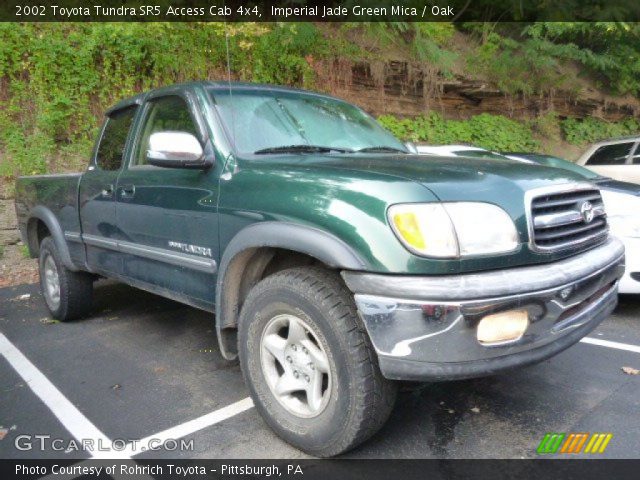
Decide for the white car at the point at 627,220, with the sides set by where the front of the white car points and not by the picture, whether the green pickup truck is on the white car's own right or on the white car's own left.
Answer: on the white car's own right

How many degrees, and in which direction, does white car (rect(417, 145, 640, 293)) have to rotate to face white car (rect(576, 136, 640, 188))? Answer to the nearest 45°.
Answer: approximately 135° to its left

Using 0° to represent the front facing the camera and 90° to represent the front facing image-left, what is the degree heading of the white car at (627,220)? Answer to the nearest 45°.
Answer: approximately 315°

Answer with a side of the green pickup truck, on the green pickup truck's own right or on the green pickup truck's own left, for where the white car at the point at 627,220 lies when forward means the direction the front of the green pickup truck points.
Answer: on the green pickup truck's own left

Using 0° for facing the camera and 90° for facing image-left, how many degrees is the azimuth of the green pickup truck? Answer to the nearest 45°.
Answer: approximately 315°

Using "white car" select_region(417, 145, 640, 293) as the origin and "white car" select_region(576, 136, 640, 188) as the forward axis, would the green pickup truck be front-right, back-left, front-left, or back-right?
back-left

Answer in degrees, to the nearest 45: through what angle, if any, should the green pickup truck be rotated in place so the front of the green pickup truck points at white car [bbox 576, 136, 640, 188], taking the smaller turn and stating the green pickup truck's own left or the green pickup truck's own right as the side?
approximately 90° to the green pickup truck's own left
